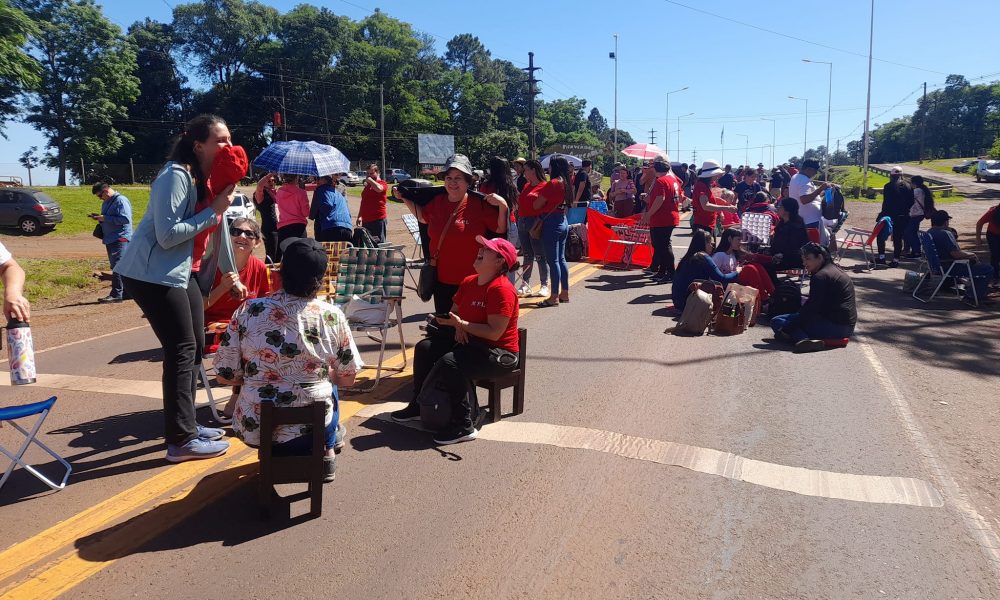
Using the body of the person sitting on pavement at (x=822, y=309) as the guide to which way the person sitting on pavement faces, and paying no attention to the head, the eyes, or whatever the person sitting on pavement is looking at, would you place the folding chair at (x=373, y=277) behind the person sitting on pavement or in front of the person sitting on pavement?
in front

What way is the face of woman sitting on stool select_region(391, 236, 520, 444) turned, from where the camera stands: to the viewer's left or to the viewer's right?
to the viewer's left

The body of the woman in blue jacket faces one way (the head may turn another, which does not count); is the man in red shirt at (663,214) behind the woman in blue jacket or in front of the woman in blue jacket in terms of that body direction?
in front

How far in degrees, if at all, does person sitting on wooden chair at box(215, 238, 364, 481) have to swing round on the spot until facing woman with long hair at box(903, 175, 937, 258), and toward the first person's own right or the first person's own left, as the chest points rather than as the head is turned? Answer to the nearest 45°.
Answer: approximately 45° to the first person's own right

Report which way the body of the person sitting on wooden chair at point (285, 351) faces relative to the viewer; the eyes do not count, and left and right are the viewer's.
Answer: facing away from the viewer

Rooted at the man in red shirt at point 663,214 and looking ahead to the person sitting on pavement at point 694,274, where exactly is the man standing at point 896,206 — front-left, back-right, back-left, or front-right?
back-left

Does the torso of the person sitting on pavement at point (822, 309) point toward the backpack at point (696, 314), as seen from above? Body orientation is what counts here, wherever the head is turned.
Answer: yes

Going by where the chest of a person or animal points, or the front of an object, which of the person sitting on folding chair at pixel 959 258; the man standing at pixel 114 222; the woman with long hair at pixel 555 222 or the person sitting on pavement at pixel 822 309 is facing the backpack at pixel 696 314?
the person sitting on pavement at pixel 822 309

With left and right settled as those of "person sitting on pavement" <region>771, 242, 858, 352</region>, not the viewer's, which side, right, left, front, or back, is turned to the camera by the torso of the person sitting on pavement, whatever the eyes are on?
left

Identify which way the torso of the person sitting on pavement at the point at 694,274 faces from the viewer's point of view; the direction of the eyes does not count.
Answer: to the viewer's right

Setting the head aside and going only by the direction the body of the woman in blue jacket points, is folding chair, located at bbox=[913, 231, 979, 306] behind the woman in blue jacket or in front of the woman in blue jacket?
in front
